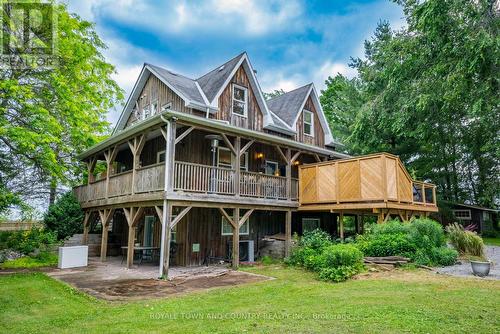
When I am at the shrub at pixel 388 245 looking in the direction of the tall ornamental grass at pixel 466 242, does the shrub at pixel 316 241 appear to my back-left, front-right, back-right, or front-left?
back-right
